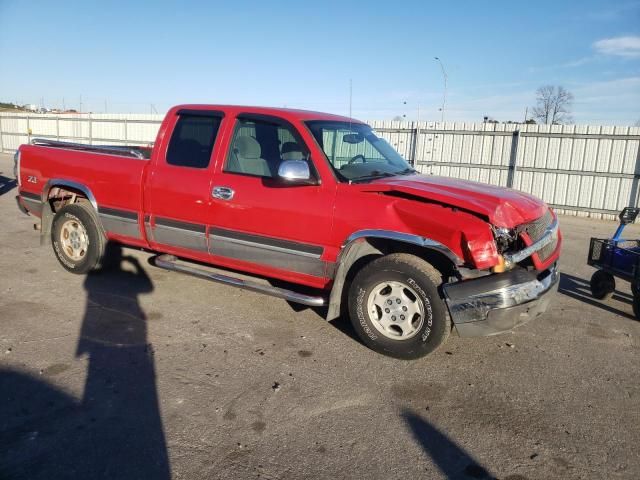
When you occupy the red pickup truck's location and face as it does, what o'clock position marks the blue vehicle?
The blue vehicle is roughly at 10 o'clock from the red pickup truck.

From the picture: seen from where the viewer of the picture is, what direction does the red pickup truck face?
facing the viewer and to the right of the viewer
